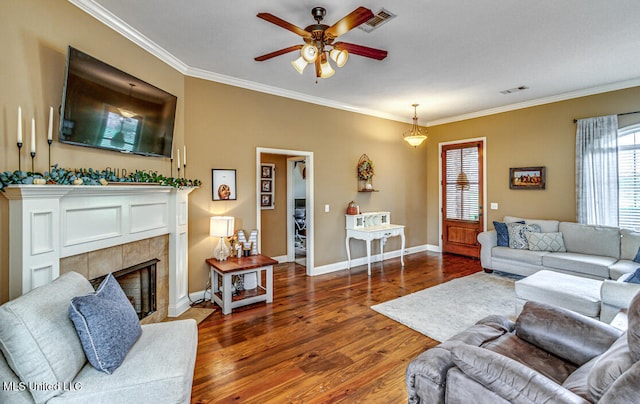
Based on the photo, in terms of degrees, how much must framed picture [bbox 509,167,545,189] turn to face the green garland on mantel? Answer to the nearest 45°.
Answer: approximately 45° to its right

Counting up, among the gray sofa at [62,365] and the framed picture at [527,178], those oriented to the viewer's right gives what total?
1

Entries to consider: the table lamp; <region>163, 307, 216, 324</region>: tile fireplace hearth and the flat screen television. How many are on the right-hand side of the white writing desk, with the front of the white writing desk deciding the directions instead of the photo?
3

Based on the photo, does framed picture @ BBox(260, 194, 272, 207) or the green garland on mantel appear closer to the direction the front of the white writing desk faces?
the green garland on mantel

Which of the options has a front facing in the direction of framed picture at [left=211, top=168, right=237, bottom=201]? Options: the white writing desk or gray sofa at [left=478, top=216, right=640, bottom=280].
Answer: the gray sofa

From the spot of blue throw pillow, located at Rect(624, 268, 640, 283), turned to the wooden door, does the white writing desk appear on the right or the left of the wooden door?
left

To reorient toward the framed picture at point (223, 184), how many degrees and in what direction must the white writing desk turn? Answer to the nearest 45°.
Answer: approximately 90° to its right

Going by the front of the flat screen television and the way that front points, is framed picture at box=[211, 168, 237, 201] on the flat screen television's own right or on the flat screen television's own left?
on the flat screen television's own left

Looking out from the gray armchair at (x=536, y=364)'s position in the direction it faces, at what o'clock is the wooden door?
The wooden door is roughly at 1 o'clock from the gray armchair.

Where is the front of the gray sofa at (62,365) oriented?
to the viewer's right

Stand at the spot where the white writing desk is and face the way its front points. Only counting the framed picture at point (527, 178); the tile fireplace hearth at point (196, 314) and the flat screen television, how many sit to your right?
2

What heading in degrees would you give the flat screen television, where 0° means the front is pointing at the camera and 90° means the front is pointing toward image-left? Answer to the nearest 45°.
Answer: approximately 315°
